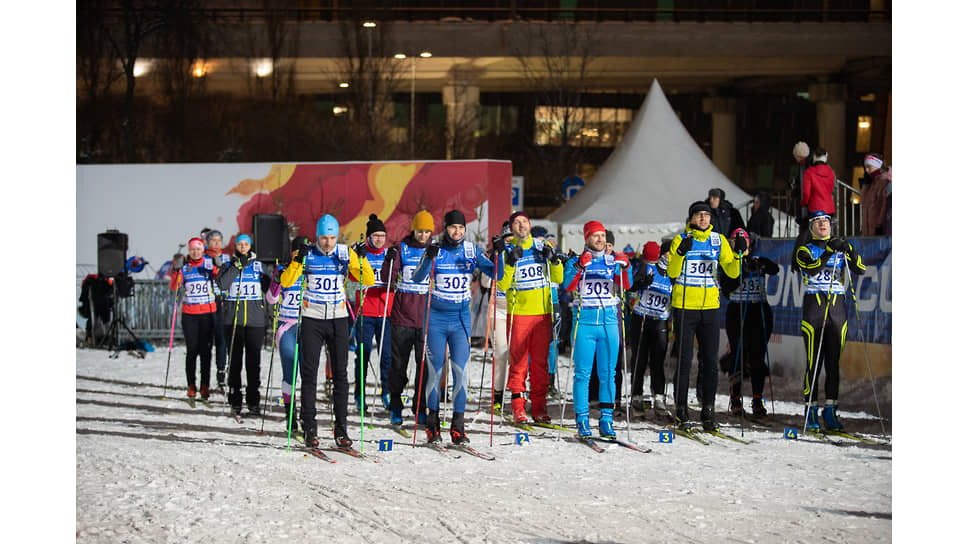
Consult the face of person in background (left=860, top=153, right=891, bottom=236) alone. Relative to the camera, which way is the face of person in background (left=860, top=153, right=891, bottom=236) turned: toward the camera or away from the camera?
toward the camera

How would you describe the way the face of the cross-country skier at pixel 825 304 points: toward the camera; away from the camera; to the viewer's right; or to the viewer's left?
toward the camera

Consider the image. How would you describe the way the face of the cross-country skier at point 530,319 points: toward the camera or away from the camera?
toward the camera

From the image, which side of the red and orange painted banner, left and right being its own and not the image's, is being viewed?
front

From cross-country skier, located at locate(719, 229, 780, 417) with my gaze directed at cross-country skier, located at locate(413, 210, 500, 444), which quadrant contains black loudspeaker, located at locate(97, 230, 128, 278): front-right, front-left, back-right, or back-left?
front-right

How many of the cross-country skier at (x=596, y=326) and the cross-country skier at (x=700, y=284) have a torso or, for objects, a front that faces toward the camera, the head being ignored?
2

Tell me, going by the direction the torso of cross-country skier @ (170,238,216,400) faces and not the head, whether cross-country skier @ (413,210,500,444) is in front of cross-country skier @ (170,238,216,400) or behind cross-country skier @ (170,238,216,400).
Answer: in front

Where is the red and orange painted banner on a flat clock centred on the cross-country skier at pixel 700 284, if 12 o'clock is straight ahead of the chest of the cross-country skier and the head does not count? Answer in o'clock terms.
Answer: The red and orange painted banner is roughly at 5 o'clock from the cross-country skier.

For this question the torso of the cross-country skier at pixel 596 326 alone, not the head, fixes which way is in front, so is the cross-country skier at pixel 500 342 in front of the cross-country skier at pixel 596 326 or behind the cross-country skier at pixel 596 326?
behind

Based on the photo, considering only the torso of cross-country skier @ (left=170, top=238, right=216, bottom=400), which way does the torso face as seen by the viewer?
toward the camera

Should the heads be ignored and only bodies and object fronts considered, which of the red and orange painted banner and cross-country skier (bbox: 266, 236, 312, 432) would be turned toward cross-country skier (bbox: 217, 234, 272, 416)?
the red and orange painted banner

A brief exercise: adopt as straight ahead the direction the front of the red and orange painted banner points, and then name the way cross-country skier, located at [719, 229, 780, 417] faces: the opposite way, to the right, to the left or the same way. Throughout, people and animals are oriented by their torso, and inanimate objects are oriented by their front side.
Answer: the same way

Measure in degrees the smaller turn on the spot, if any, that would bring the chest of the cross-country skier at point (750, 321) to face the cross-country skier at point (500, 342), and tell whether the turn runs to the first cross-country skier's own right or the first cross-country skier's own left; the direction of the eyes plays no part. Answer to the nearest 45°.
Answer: approximately 90° to the first cross-country skier's own right

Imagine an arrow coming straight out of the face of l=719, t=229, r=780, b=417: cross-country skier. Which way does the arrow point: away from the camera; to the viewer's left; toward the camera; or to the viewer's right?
toward the camera

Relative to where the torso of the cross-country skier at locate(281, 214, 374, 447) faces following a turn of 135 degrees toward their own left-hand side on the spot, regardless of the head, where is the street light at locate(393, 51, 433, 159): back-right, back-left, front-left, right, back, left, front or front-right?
front-left

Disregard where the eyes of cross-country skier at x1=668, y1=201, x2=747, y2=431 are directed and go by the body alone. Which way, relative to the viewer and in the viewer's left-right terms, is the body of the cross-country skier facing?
facing the viewer

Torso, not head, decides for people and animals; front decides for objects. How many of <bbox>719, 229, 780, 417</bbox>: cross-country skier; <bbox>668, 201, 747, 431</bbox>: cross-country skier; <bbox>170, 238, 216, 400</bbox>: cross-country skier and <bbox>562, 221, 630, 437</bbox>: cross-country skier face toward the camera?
4

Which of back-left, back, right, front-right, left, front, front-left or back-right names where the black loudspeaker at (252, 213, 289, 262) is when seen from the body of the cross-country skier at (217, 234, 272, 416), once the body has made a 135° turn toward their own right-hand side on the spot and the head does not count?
front-right
